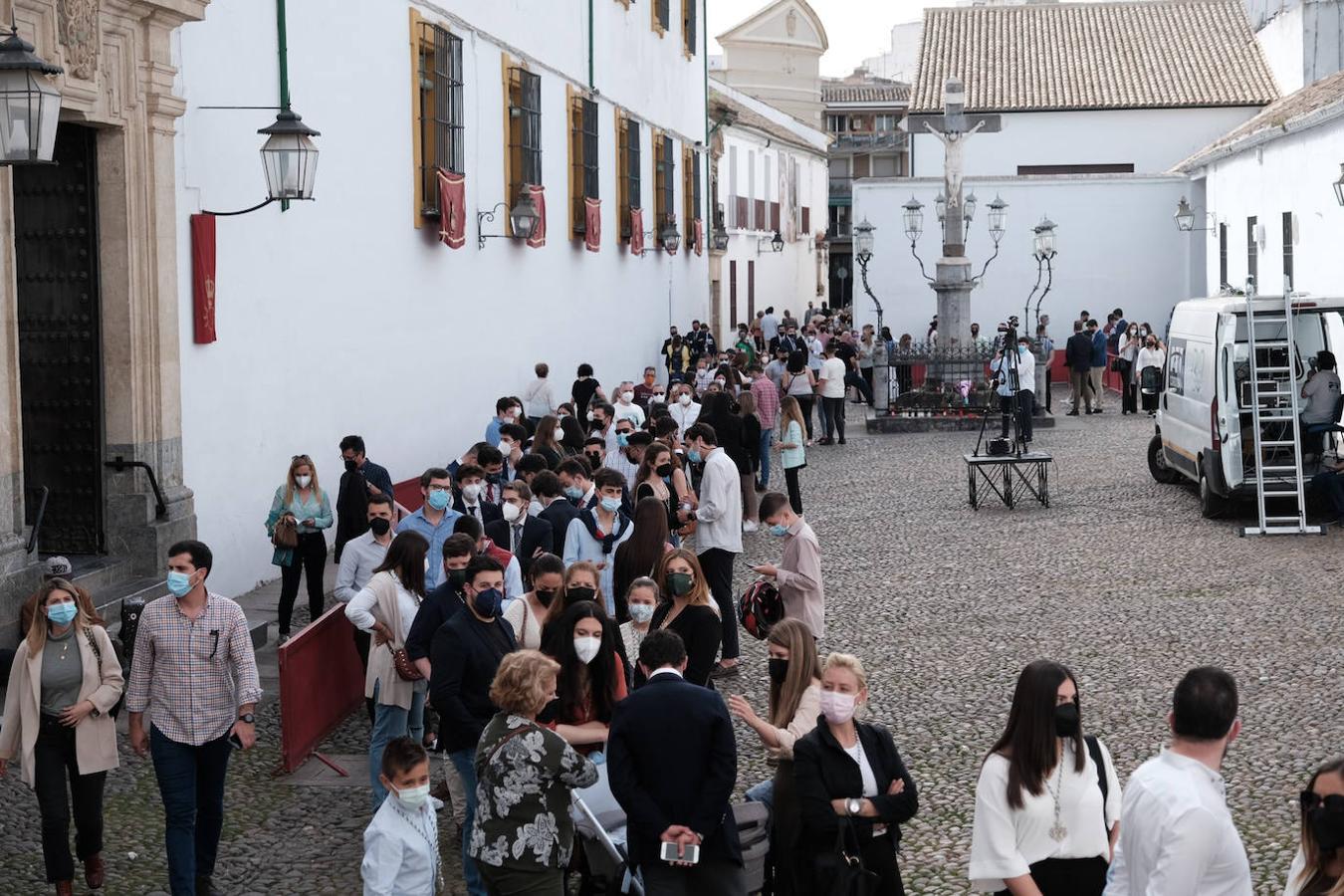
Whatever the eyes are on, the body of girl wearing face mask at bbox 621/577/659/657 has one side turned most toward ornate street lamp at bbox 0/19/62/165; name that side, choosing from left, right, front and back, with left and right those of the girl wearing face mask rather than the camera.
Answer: right

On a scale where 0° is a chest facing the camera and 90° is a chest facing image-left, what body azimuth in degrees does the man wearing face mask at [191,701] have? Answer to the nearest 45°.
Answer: approximately 0°

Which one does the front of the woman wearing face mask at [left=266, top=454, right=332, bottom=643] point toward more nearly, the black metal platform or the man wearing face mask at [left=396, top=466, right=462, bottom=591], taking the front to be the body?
the man wearing face mask

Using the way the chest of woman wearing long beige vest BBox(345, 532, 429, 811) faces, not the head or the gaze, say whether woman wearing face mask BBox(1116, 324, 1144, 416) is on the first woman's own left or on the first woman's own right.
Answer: on the first woman's own left

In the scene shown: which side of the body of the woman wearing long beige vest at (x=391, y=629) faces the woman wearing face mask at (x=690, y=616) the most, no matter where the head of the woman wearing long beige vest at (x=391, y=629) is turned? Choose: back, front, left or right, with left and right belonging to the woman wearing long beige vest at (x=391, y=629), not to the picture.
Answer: right

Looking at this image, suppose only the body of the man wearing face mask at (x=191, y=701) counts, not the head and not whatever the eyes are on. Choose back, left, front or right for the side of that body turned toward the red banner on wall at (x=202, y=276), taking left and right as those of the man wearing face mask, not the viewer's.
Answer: back

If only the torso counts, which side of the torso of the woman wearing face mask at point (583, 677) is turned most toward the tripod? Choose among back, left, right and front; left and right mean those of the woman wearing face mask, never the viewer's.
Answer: back

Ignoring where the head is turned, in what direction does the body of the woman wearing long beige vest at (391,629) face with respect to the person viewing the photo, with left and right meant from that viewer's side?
facing to the right of the viewer
